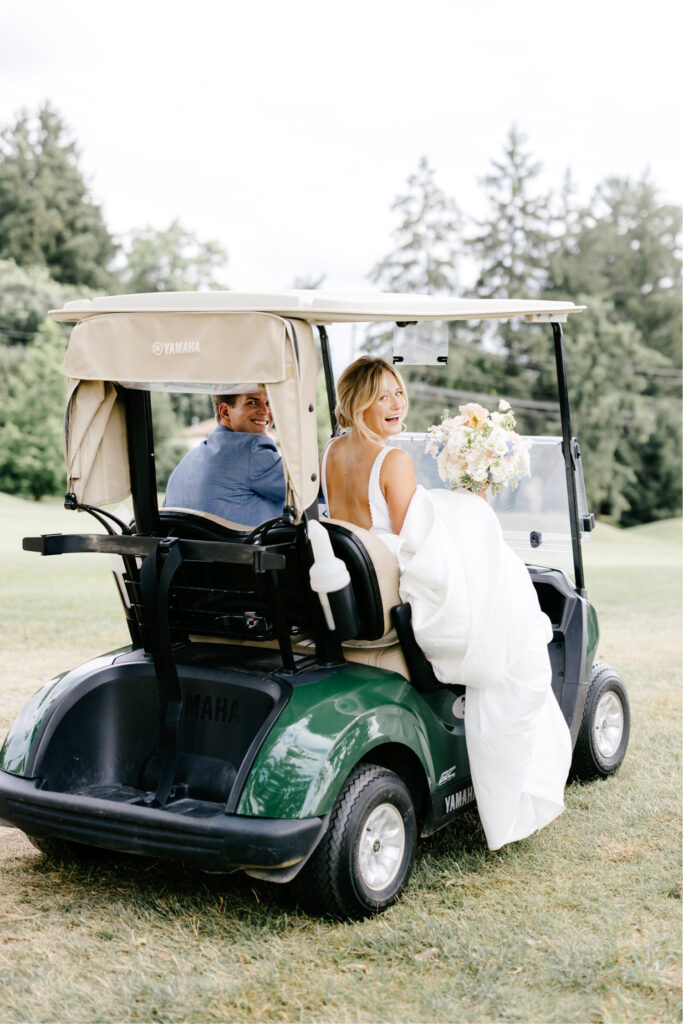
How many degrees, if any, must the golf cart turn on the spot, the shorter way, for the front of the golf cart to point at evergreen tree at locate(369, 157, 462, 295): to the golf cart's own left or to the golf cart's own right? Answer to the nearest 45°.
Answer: approximately 45° to the golf cart's own left

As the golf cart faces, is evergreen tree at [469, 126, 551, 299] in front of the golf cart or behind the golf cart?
in front

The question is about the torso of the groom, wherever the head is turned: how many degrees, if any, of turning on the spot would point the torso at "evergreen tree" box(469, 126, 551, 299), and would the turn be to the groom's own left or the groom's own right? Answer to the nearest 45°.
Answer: approximately 45° to the groom's own left

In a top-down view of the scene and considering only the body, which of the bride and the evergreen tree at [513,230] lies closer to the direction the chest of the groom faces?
the evergreen tree

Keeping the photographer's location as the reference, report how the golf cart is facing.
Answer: facing away from the viewer and to the right of the viewer

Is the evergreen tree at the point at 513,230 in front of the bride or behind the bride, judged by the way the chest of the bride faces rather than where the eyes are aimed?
in front

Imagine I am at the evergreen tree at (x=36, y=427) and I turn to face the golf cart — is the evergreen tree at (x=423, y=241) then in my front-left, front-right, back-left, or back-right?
back-left

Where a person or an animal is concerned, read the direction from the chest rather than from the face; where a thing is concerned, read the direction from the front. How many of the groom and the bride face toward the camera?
0

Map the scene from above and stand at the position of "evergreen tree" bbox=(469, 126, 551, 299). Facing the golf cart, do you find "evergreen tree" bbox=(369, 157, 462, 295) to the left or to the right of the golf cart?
right

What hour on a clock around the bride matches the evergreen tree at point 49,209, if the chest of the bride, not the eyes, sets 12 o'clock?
The evergreen tree is roughly at 10 o'clock from the bride.

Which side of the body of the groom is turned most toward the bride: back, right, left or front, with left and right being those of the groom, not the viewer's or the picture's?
right

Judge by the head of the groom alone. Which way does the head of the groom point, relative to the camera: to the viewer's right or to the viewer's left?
to the viewer's right

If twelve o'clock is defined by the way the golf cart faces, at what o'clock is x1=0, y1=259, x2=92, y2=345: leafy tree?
The leafy tree is roughly at 10 o'clock from the golf cart.

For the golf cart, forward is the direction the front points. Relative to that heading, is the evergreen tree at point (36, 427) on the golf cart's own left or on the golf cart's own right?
on the golf cart's own left

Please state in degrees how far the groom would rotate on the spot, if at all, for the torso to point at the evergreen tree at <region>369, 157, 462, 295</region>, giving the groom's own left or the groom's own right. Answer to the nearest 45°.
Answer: approximately 45° to the groom's own left
